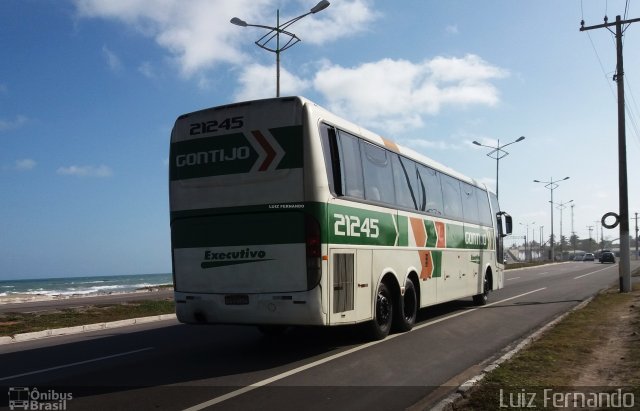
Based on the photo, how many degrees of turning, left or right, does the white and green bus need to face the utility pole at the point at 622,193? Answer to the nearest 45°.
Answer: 0° — it already faces it

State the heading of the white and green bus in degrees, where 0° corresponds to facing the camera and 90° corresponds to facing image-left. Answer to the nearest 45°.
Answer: approximately 225°

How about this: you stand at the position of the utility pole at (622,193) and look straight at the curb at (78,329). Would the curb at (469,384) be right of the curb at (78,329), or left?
left

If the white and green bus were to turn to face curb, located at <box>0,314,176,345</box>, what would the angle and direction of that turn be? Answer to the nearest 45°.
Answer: approximately 90° to its left

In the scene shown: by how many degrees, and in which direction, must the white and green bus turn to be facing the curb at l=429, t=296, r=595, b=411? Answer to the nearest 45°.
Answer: approximately 90° to its right
